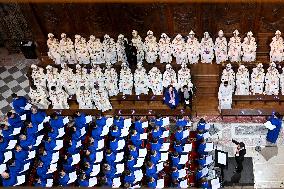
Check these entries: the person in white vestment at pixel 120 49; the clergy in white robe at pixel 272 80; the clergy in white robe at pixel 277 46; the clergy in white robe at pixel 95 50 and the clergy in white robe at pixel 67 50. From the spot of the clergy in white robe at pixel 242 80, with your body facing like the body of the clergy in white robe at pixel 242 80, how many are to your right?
3

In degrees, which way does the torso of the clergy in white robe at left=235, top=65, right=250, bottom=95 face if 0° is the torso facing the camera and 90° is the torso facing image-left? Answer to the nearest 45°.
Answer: approximately 0°

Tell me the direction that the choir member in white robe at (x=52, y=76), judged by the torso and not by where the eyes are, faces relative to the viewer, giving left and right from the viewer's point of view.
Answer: facing the viewer and to the right of the viewer

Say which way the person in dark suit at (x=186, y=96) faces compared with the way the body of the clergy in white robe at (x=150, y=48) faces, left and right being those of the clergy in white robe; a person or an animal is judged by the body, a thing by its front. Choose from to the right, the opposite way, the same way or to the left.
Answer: the same way

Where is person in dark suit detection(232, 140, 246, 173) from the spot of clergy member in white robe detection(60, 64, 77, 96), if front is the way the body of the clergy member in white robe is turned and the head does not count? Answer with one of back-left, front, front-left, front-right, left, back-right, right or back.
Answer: front-left

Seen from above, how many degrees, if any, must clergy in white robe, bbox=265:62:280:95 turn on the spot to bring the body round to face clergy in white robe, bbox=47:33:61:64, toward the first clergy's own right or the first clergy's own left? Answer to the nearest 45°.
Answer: approximately 90° to the first clergy's own right

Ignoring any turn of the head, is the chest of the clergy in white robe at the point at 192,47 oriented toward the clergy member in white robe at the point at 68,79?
no

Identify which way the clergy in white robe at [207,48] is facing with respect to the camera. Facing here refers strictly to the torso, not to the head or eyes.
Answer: toward the camera

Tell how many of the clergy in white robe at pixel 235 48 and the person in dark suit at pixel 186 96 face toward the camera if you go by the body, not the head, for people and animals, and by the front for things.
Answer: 2

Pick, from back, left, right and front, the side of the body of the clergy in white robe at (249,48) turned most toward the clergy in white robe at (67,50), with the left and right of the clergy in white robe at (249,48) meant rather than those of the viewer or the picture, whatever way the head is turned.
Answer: right

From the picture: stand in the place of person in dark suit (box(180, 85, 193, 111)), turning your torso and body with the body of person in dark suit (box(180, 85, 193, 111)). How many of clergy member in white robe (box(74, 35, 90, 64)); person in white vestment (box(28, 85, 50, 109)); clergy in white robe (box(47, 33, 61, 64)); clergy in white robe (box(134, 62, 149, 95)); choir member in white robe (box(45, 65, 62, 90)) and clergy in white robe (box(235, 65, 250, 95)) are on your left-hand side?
1

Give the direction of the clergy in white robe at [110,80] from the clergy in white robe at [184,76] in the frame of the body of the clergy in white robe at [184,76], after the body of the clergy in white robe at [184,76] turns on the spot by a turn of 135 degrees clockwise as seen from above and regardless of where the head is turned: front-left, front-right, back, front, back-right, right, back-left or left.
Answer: front-left

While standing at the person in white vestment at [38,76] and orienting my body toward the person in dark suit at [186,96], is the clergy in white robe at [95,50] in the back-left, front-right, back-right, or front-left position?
front-left

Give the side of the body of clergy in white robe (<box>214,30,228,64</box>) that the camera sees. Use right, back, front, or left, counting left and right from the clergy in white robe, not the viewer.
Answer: front

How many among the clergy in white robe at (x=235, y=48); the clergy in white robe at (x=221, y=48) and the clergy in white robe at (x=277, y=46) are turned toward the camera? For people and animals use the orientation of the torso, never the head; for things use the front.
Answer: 3

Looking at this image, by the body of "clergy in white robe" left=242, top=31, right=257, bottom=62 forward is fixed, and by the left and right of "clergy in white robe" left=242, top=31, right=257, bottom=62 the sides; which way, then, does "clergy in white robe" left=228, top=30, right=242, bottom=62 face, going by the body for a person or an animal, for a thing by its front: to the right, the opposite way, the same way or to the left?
the same way

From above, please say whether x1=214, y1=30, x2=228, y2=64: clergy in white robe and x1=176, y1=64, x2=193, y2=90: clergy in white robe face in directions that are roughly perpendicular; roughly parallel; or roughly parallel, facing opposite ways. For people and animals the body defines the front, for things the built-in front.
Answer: roughly parallel

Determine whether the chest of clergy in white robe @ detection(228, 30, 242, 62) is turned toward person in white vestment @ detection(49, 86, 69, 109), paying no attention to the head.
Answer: no

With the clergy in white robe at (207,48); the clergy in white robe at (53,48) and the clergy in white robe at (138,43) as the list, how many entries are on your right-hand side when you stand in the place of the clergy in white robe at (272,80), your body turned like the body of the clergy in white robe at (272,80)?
3

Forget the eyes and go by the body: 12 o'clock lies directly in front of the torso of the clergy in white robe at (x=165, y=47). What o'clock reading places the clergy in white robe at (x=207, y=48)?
the clergy in white robe at (x=207, y=48) is roughly at 9 o'clock from the clergy in white robe at (x=165, y=47).

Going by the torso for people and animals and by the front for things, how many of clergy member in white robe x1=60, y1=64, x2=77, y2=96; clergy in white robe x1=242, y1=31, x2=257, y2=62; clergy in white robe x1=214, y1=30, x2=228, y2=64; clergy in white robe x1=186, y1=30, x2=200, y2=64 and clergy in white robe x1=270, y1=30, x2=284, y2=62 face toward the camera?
5

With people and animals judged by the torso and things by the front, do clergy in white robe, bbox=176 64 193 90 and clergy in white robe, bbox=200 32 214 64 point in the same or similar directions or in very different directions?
same or similar directions
